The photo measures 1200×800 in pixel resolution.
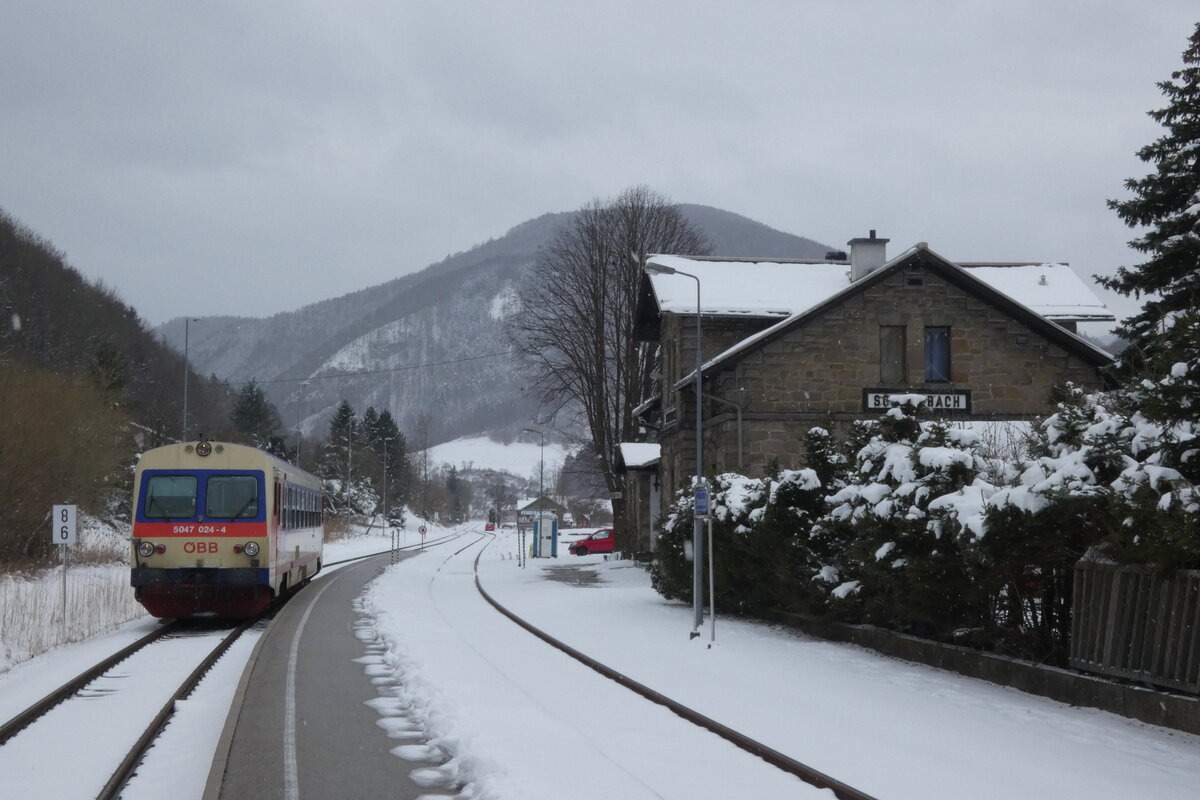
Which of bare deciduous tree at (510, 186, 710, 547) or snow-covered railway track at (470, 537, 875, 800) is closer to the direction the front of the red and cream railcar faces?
the snow-covered railway track

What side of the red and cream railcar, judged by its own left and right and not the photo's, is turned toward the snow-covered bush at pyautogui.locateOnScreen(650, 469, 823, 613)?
left

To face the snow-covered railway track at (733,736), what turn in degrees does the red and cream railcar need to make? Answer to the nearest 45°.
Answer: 0° — it already faces it

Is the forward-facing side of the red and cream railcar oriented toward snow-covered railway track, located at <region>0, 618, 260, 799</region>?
yes

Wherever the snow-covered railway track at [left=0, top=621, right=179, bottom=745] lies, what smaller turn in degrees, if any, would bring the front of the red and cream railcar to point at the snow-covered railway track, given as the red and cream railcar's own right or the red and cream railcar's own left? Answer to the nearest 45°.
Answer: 0° — it already faces it

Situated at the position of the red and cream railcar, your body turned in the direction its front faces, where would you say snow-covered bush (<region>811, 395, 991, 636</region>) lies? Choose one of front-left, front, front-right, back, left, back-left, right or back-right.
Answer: front-left

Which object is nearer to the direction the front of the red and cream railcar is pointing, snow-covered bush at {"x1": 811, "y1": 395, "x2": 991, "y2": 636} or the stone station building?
the snow-covered bush

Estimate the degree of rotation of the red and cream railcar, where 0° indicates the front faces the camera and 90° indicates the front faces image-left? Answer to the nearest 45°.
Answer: approximately 0°

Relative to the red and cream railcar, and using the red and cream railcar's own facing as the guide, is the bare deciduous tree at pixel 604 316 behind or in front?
behind

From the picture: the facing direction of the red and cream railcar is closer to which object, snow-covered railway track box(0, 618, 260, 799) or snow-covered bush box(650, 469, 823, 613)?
the snow-covered railway track
